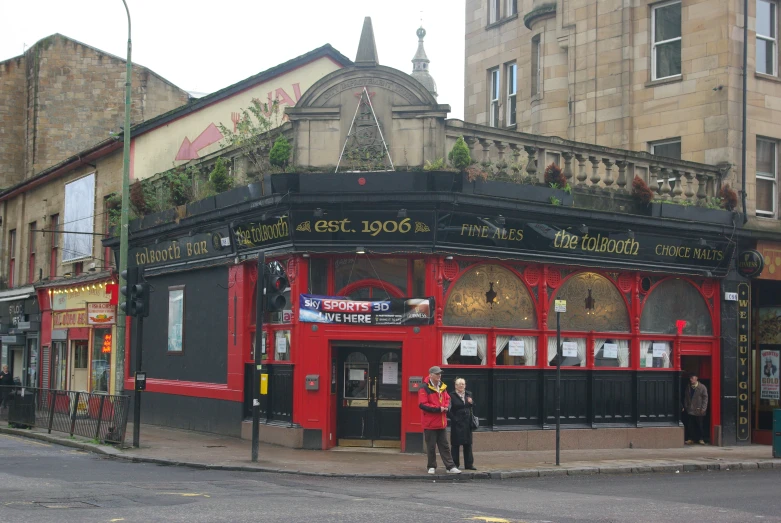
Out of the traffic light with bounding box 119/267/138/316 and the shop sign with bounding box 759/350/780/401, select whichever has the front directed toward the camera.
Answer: the shop sign

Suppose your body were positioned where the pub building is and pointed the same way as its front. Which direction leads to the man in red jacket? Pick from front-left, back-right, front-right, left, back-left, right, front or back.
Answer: front

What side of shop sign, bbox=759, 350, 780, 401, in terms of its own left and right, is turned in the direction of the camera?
front

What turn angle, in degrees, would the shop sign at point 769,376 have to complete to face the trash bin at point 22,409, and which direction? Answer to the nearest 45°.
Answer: approximately 90° to its right

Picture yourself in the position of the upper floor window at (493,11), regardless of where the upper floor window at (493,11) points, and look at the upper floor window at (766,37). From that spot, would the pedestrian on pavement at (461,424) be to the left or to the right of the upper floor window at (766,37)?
right

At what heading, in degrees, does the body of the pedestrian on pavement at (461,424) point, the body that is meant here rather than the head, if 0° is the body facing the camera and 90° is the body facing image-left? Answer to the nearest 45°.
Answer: approximately 0°

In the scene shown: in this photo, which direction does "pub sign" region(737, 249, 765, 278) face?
toward the camera

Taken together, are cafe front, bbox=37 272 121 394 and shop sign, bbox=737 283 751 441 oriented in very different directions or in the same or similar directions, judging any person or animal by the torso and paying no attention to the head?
same or similar directions

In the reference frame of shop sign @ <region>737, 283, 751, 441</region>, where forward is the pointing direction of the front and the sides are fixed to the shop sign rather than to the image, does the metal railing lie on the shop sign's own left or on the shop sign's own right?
on the shop sign's own right

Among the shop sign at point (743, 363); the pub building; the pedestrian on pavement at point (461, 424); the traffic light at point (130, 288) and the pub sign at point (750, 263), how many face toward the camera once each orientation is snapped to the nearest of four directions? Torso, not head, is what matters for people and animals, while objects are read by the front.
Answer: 4

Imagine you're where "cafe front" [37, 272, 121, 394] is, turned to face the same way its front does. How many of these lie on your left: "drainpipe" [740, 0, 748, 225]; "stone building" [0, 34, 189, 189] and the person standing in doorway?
2

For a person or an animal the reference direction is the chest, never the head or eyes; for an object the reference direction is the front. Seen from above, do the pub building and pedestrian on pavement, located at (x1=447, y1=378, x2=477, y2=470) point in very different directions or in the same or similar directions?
same or similar directions
